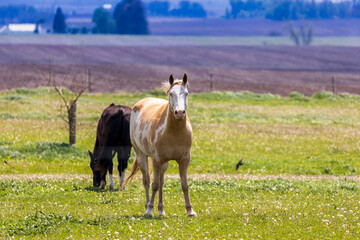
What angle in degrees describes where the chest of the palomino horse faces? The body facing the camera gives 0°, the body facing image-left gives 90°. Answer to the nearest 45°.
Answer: approximately 315°

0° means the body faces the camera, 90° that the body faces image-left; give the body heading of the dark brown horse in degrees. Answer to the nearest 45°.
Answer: approximately 45°

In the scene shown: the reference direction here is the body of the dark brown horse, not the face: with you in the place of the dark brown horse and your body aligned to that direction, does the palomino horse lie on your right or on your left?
on your left

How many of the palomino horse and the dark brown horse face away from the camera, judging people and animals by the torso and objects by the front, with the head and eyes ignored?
0

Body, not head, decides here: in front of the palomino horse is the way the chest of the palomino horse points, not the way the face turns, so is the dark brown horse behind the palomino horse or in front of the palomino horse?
behind
